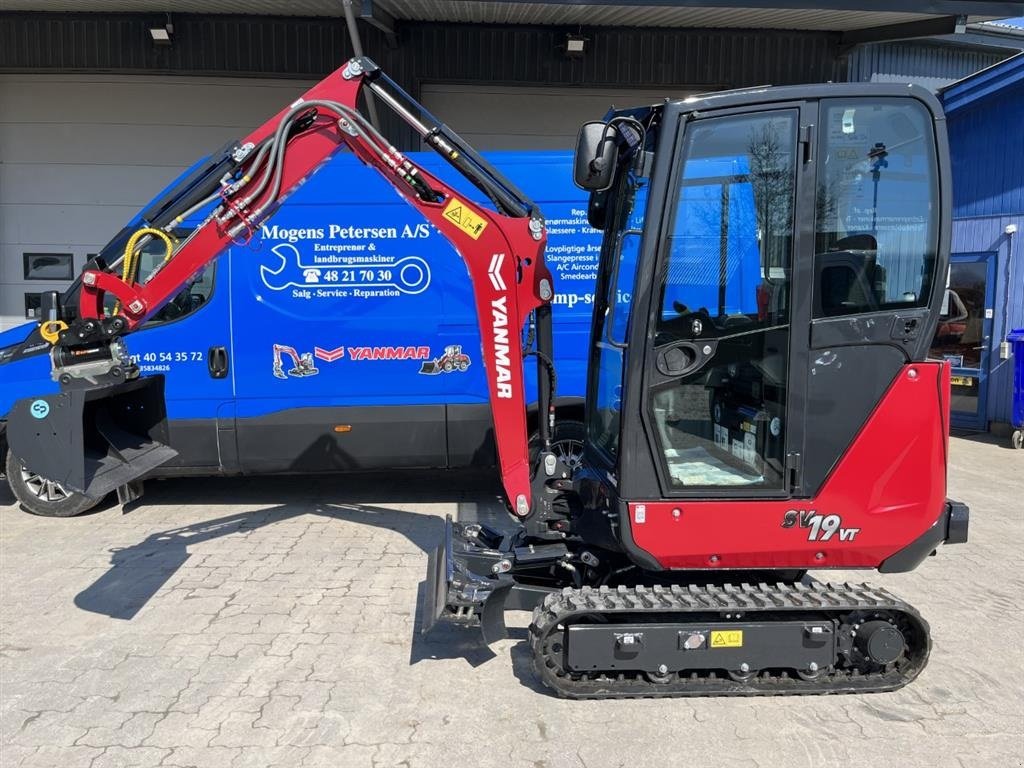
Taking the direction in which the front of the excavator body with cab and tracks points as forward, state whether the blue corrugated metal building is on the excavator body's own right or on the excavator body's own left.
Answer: on the excavator body's own right

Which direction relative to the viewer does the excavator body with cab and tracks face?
to the viewer's left

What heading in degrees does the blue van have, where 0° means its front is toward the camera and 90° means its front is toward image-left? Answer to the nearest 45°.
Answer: approximately 90°

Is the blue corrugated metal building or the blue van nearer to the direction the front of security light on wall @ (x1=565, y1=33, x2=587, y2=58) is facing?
the blue van

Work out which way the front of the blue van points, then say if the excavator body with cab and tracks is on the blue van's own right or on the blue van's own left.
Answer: on the blue van's own left

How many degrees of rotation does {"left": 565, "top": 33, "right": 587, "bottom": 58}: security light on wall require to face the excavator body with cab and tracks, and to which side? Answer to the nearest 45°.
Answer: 0° — it already faces it

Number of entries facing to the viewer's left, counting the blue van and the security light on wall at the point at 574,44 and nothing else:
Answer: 1

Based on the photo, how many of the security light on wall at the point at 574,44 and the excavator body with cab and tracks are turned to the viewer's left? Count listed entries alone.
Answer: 1

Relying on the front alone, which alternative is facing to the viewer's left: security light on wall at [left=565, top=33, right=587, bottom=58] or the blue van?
the blue van

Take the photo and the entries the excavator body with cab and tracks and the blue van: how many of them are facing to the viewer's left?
2

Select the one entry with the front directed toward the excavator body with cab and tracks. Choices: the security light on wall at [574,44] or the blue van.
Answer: the security light on wall

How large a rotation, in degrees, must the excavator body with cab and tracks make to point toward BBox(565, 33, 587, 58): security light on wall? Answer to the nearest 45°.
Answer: approximately 90° to its right

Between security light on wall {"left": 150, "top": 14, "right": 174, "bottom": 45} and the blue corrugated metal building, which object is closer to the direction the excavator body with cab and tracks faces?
the security light on wall

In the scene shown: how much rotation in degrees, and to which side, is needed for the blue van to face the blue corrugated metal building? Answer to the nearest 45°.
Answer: approximately 180°

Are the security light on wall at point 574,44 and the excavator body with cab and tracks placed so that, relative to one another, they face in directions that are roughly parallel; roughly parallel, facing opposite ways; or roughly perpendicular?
roughly perpendicular
